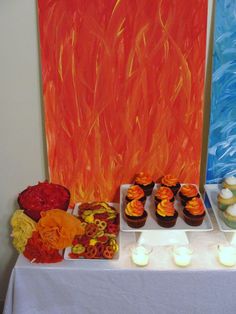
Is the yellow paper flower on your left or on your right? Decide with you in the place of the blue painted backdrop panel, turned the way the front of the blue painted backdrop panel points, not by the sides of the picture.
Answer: on your right

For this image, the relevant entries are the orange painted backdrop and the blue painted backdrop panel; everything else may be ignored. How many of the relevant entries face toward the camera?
2
